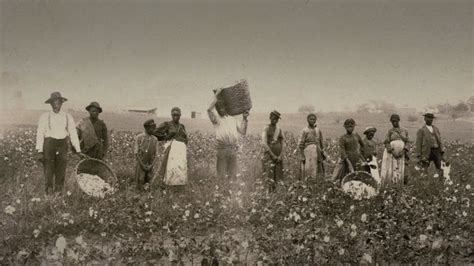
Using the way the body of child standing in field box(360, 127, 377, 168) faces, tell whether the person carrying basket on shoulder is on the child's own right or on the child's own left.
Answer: on the child's own right

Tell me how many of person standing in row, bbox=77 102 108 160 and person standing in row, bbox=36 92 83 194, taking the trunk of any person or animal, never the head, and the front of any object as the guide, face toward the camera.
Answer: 2

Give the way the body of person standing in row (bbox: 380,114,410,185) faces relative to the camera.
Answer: toward the camera

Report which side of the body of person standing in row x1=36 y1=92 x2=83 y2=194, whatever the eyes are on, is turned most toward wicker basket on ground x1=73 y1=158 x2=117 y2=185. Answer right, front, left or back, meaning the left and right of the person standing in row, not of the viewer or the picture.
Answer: left

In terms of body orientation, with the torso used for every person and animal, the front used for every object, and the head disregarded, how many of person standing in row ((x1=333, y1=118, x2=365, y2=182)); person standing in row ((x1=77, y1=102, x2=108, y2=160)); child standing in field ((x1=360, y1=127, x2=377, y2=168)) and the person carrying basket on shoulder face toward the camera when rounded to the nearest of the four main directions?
4

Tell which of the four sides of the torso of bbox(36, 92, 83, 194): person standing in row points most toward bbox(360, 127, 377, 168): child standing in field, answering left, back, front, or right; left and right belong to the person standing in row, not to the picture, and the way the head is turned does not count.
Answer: left

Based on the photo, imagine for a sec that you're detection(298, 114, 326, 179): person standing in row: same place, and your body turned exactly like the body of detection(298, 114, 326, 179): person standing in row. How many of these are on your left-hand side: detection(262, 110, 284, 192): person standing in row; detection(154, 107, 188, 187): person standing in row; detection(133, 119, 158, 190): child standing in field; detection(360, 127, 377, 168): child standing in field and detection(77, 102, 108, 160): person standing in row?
1

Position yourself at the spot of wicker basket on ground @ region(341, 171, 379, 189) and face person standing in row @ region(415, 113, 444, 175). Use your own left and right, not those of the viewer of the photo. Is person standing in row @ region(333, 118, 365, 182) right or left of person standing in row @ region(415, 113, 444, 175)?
left

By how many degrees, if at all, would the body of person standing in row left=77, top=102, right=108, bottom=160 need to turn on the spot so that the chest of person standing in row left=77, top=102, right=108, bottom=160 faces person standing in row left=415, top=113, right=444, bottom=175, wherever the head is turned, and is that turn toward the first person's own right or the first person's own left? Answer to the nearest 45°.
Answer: approximately 90° to the first person's own left

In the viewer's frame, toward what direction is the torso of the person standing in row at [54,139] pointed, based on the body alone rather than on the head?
toward the camera

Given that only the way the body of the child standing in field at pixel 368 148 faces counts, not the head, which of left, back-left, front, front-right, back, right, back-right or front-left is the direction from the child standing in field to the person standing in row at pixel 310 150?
right

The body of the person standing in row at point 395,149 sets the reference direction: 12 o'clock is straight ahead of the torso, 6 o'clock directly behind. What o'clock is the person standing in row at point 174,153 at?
the person standing in row at point 174,153 is roughly at 2 o'clock from the person standing in row at point 395,149.

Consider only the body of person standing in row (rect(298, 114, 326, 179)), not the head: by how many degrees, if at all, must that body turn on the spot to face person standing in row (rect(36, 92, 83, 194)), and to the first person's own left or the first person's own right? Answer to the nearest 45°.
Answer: approximately 45° to the first person's own right

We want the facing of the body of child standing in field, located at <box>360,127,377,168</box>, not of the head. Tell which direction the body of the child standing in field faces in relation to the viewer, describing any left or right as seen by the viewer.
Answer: facing the viewer

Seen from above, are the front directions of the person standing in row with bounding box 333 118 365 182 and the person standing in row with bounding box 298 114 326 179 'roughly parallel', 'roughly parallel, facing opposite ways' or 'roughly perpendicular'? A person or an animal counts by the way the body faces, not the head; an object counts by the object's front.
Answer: roughly parallel
